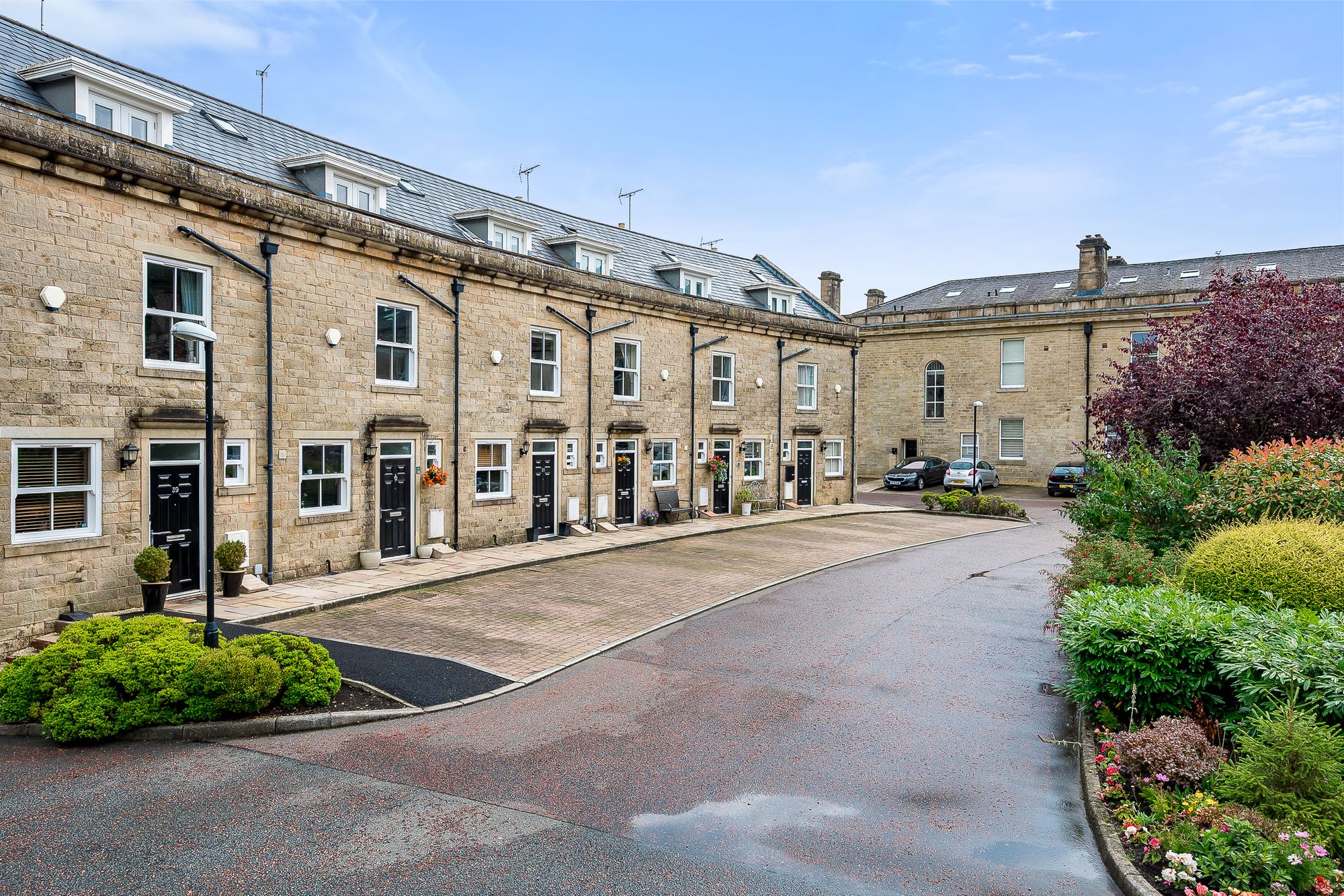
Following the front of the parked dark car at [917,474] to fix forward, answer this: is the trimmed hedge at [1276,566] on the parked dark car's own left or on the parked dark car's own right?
on the parked dark car's own left

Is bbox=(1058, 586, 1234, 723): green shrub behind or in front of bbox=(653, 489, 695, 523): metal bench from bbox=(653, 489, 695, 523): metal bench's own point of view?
in front

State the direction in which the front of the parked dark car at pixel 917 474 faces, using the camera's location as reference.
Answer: facing the viewer and to the left of the viewer

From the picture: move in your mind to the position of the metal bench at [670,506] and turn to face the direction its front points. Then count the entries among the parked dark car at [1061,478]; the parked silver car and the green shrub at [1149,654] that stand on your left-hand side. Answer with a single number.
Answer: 2

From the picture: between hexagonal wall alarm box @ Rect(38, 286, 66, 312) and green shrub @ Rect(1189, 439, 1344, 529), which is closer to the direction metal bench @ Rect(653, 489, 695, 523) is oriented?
the green shrub

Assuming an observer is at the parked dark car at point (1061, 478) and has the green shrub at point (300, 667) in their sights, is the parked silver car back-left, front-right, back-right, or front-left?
front-right

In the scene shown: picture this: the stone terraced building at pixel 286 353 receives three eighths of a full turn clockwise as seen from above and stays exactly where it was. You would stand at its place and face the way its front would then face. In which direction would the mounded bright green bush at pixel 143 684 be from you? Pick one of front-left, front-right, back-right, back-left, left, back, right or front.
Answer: left

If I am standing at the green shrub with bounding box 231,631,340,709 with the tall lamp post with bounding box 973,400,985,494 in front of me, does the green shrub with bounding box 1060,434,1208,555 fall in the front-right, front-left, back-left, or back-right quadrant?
front-right

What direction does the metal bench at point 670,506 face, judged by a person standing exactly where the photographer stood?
facing the viewer and to the right of the viewer

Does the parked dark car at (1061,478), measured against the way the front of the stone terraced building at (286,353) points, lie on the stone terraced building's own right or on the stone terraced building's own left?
on the stone terraced building's own left

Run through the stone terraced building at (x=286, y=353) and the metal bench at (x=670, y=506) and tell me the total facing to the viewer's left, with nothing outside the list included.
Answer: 0

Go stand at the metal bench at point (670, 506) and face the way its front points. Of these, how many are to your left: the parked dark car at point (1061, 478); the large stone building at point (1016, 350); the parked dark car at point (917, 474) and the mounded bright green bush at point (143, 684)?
3

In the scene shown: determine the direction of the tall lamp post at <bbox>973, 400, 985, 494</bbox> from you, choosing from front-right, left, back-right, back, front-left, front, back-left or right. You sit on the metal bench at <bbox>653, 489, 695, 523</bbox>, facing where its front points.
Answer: left

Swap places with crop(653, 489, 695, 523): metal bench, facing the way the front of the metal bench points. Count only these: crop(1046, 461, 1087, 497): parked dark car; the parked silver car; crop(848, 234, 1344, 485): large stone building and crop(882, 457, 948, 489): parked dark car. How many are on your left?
4

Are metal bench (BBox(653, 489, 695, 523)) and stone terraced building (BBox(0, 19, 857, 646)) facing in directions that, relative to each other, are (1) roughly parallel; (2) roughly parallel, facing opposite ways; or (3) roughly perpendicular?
roughly parallel

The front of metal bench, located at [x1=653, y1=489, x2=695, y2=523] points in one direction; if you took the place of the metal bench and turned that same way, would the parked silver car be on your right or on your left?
on your left

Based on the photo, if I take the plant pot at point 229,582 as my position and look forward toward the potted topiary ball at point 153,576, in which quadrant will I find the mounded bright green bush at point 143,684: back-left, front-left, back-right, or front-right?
front-left

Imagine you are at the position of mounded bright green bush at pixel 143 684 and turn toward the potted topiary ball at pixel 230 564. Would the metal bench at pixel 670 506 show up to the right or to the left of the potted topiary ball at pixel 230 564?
right

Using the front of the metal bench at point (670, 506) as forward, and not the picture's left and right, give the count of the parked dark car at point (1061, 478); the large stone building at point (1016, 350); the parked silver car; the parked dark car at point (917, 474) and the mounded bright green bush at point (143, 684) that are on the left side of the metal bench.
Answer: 4
